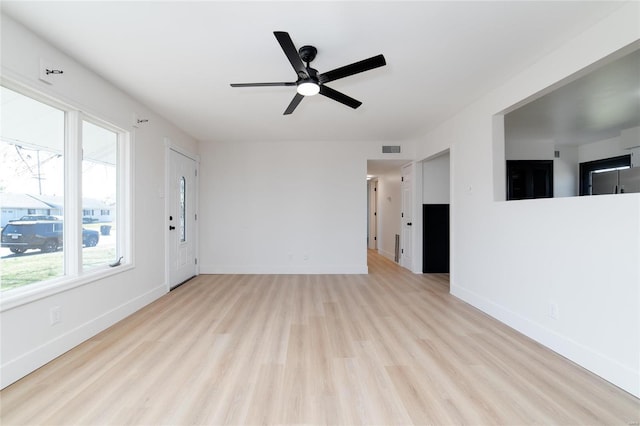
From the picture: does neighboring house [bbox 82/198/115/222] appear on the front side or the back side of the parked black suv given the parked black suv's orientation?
on the front side

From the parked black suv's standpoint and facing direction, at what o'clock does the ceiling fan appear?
The ceiling fan is roughly at 3 o'clock from the parked black suv.

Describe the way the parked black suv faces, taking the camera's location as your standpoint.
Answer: facing away from the viewer and to the right of the viewer
